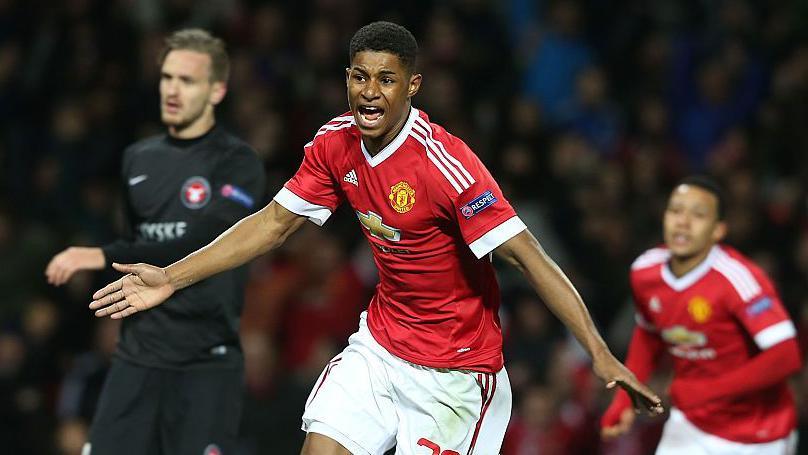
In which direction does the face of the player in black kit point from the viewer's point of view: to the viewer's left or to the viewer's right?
to the viewer's left

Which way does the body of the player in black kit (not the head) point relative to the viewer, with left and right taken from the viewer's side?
facing the viewer and to the left of the viewer

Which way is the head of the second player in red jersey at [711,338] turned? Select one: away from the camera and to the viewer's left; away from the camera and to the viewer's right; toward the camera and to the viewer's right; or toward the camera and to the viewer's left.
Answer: toward the camera and to the viewer's left

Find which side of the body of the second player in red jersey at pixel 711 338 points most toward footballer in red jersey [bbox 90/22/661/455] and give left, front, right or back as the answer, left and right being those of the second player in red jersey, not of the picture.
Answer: front

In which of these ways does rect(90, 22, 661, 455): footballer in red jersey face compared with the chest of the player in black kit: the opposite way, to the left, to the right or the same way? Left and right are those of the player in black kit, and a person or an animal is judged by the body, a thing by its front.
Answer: the same way

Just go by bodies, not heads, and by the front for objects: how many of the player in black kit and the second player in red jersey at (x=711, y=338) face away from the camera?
0

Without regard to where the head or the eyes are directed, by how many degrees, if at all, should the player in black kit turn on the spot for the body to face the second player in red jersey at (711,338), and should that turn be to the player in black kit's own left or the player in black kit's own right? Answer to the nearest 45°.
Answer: approximately 135° to the player in black kit's own left

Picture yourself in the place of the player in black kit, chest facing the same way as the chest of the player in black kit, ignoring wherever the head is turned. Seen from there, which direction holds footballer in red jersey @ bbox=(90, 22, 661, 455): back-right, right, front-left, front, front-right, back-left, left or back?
left

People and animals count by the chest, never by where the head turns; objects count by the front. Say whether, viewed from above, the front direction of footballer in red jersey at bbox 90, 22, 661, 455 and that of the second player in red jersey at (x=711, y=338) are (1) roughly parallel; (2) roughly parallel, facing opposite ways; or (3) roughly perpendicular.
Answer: roughly parallel

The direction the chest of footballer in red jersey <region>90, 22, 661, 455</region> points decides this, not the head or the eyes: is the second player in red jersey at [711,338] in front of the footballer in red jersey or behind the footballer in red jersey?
behind
